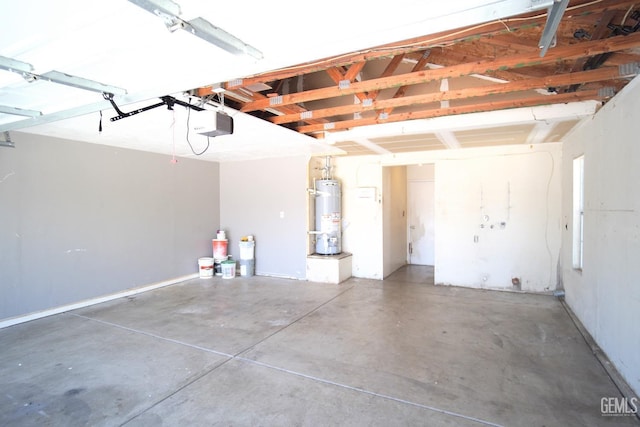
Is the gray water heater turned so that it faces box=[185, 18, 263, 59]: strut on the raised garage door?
yes

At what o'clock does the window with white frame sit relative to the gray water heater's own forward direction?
The window with white frame is roughly at 10 o'clock from the gray water heater.

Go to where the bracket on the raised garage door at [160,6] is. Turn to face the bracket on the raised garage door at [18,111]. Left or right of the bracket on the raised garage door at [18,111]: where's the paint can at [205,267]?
right

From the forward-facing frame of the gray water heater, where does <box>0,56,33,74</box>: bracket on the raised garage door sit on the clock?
The bracket on the raised garage door is roughly at 1 o'clock from the gray water heater.

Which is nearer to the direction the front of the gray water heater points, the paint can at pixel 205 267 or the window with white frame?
the window with white frame

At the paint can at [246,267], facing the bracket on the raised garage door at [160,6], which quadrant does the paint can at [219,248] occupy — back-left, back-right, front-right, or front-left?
back-right

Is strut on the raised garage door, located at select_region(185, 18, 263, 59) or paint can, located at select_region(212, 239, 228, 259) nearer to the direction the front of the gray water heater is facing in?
the strut on the raised garage door

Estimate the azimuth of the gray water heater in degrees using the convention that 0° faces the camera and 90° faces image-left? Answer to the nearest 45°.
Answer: approximately 0°

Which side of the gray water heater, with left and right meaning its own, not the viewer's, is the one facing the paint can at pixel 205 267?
right

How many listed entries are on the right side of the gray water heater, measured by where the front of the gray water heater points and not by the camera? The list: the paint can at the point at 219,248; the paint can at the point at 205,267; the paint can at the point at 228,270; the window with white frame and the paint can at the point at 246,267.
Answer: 4
